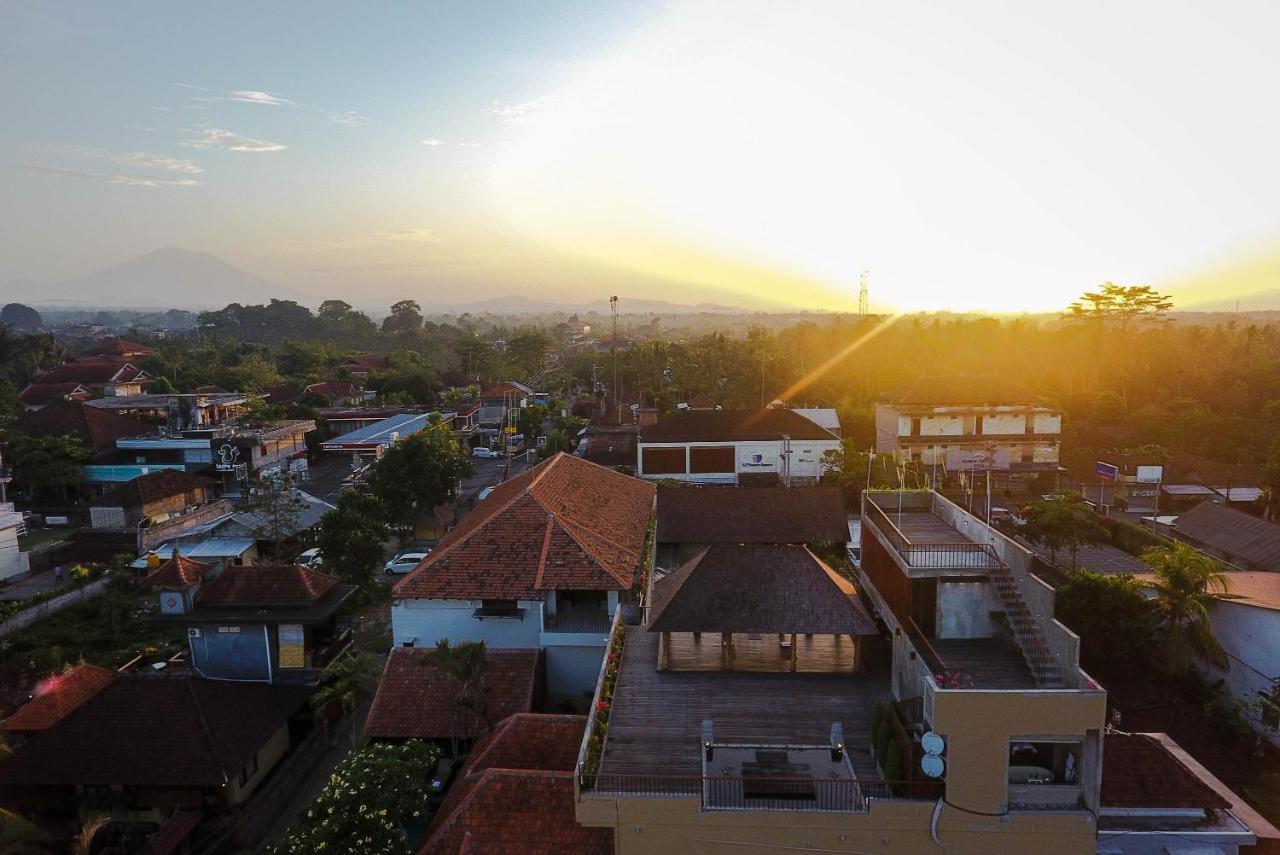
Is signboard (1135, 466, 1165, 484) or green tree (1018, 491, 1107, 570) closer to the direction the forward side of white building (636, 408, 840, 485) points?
the green tree

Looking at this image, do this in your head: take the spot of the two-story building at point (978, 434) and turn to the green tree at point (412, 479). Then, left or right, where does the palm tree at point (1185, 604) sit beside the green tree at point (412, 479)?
left

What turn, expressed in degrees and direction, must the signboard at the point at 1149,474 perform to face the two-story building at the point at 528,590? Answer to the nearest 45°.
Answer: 0° — it already faces it

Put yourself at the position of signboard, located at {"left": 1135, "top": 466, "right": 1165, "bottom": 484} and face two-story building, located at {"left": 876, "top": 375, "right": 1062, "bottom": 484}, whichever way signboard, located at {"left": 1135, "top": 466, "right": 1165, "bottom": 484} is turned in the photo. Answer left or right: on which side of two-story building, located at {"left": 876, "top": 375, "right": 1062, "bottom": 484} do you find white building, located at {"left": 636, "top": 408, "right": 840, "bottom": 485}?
left

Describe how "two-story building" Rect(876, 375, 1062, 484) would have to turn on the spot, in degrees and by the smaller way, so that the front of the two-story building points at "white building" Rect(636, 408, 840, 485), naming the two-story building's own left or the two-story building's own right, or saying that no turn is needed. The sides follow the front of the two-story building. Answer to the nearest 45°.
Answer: approximately 45° to the two-story building's own right

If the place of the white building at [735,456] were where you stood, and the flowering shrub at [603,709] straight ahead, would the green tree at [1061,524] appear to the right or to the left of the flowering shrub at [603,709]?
left

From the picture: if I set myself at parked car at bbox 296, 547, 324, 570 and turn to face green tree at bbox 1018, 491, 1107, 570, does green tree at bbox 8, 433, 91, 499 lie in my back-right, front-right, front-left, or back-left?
back-left

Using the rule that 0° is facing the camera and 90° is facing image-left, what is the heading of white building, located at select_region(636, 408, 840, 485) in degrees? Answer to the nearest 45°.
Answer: approximately 0°
